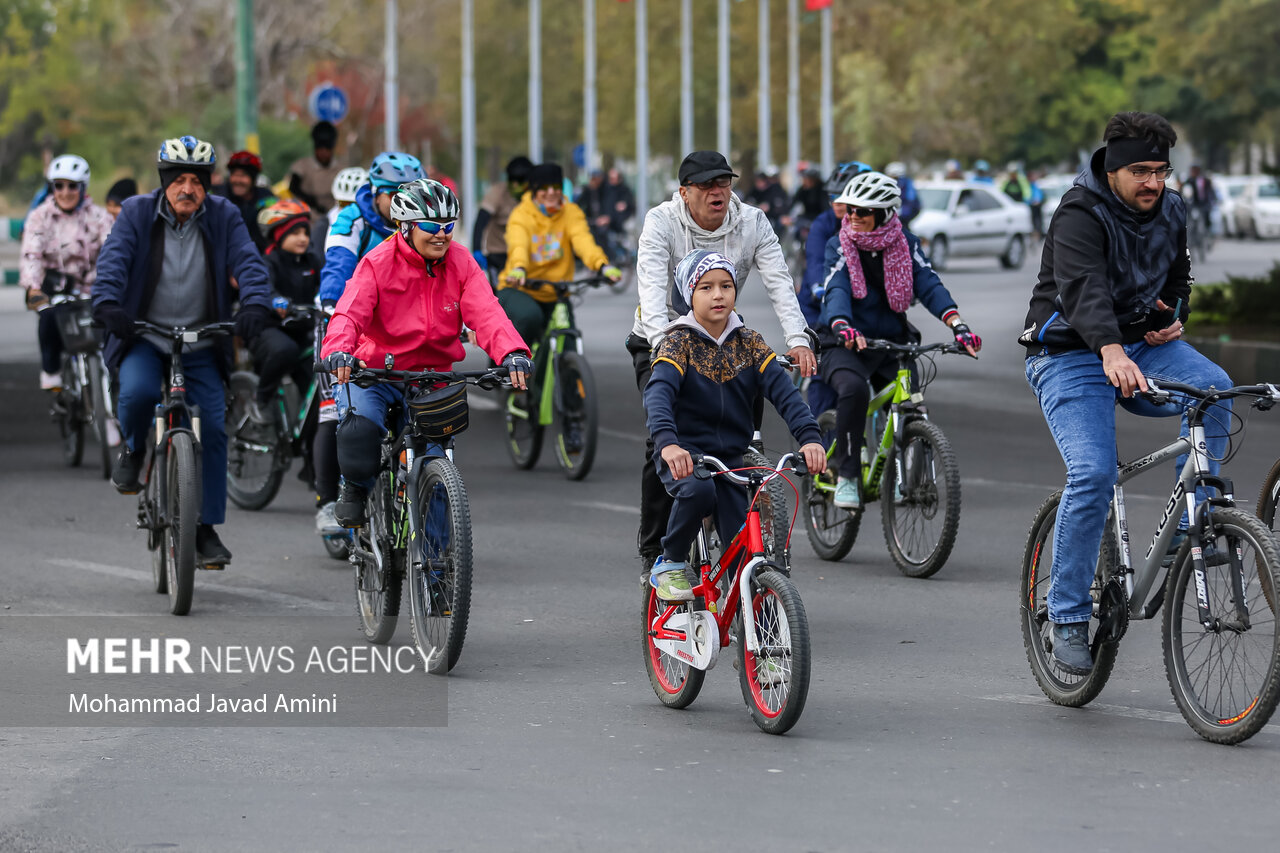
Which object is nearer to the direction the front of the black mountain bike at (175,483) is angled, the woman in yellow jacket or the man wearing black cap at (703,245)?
the man wearing black cap

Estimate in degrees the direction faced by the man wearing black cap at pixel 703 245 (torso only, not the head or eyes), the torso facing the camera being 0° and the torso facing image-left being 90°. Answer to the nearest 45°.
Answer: approximately 0°

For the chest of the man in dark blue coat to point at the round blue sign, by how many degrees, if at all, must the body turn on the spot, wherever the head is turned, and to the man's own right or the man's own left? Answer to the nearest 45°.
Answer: approximately 180°

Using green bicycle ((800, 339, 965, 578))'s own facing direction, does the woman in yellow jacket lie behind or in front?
behind

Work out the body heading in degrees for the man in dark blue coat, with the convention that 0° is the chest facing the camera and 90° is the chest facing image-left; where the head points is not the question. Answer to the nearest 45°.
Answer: approximately 0°

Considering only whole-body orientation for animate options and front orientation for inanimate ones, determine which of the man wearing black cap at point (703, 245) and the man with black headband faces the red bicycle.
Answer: the man wearing black cap

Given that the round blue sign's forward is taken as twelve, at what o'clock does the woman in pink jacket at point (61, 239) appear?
The woman in pink jacket is roughly at 12 o'clock from the round blue sign.

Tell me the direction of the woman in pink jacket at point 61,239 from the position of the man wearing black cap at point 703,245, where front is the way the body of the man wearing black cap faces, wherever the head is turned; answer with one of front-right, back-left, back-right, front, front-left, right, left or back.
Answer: back-right
